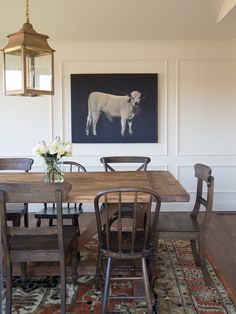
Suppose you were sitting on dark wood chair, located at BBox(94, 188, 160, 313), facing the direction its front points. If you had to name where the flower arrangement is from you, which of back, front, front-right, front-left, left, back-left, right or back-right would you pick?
front-left

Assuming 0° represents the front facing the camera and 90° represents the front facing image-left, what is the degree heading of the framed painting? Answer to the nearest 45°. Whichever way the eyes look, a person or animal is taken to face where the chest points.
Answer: approximately 0°

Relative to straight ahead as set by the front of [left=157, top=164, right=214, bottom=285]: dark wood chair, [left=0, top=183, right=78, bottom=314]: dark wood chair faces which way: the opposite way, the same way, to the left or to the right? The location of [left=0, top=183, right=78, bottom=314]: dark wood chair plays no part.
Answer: to the right

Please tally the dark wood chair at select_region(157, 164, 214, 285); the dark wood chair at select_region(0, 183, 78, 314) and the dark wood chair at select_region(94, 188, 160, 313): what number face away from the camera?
2

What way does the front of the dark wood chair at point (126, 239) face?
away from the camera

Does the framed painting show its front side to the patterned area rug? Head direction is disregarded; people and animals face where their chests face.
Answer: yes

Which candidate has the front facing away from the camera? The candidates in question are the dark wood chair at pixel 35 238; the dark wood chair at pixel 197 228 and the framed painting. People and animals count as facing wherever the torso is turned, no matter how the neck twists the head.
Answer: the dark wood chair at pixel 35 238

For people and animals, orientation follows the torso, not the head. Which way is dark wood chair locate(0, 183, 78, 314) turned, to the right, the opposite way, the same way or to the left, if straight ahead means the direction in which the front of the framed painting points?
the opposite way

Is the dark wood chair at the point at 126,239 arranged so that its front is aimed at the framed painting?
yes

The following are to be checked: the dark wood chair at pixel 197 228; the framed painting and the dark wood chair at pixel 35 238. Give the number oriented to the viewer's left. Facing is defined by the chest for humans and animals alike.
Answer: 1

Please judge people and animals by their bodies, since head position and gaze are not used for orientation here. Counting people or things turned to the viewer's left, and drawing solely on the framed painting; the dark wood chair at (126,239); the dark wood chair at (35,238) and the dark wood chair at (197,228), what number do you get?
1

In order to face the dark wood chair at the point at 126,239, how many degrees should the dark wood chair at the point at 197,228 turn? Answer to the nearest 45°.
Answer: approximately 45° to its left

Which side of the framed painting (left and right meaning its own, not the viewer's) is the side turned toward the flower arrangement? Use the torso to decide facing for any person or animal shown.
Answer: front

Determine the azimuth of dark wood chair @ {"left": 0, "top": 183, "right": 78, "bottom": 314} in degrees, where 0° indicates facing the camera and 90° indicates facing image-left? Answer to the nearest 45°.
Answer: approximately 180°

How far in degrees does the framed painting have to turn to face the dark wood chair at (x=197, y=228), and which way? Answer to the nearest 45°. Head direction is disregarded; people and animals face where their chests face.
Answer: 0° — it already faces it

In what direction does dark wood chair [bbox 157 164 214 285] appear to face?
to the viewer's left
